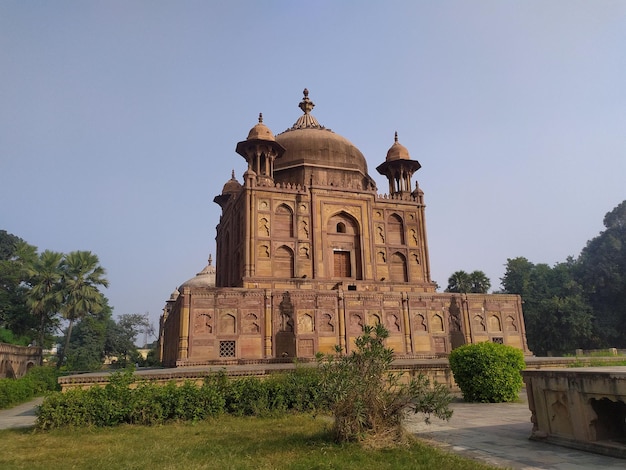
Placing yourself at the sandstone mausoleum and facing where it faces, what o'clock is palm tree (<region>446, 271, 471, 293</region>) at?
The palm tree is roughly at 7 o'clock from the sandstone mausoleum.

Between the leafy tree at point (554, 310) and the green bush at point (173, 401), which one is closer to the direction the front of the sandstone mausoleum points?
the green bush

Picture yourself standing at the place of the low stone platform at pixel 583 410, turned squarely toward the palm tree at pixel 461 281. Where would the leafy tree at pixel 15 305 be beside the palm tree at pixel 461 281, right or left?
left

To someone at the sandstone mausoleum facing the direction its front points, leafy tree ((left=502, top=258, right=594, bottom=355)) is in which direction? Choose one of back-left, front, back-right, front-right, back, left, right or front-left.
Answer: back-left

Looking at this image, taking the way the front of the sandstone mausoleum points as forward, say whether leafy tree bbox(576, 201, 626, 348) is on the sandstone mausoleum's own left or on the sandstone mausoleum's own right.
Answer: on the sandstone mausoleum's own left

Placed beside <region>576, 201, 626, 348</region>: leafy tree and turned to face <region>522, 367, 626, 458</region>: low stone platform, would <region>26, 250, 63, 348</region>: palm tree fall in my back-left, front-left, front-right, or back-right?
front-right

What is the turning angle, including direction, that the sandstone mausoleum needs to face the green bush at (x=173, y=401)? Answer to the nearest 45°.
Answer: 0° — it already faces it

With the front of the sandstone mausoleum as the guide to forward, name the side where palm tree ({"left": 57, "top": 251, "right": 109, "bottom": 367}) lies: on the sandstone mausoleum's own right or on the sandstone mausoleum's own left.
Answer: on the sandstone mausoleum's own right

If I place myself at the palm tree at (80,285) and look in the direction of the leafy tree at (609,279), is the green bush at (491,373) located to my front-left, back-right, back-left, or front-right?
front-right

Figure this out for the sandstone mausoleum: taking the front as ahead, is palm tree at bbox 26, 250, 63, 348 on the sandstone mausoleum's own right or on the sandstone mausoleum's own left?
on the sandstone mausoleum's own right

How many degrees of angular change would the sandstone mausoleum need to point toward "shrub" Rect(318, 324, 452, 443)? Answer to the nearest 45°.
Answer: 0° — it already faces it

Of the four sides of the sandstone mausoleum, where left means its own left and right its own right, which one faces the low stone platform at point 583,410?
front

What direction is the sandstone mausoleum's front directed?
toward the camera

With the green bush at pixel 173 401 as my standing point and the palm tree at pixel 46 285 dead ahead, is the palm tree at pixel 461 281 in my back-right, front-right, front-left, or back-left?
front-right
